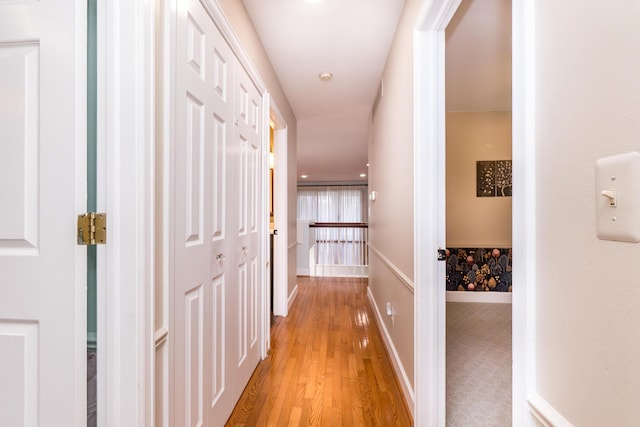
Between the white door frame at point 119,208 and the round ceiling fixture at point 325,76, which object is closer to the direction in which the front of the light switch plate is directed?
the white door frame

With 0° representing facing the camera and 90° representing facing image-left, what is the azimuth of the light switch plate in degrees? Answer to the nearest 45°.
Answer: approximately 45°

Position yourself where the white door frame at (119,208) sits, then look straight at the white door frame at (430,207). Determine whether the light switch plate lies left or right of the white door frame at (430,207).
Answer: right

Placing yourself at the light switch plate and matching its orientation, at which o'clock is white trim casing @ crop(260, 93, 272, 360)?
The white trim casing is roughly at 2 o'clock from the light switch plate.

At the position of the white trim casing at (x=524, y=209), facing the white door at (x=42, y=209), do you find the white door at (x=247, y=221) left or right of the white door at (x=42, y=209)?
right

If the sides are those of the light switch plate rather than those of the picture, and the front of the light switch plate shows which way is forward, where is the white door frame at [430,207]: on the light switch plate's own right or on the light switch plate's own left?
on the light switch plate's own right

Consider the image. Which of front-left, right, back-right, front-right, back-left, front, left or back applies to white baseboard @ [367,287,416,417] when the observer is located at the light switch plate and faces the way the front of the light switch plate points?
right

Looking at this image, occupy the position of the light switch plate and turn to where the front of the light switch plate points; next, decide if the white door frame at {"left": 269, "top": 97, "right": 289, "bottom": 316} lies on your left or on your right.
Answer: on your right

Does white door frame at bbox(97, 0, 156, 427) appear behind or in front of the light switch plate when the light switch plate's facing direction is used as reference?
in front

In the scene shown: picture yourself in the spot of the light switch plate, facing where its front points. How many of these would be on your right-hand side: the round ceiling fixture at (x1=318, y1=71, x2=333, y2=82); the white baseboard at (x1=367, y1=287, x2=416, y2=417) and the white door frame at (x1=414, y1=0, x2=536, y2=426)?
3

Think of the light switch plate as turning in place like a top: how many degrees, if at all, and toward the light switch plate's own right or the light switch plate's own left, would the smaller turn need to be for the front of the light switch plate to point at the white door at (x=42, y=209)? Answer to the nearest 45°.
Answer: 0° — it already faces it

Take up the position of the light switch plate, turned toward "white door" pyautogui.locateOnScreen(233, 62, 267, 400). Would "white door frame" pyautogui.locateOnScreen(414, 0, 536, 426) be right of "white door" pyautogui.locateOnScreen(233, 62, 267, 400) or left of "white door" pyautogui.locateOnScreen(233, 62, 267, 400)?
right
